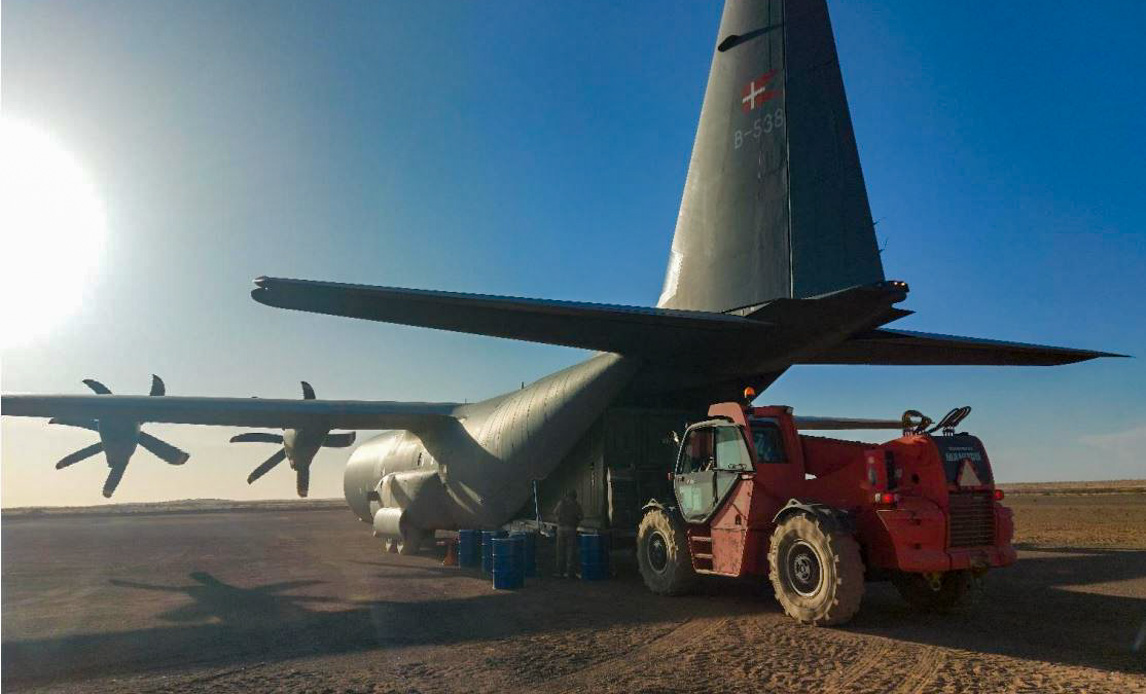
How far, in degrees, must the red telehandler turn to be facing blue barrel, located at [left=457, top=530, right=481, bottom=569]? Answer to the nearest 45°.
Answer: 0° — it already faces it

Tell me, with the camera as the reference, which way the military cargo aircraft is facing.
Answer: facing away from the viewer and to the left of the viewer

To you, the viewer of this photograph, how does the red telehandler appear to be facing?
facing away from the viewer and to the left of the viewer

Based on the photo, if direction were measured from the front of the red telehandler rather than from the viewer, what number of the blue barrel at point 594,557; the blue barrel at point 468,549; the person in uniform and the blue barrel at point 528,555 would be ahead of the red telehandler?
4

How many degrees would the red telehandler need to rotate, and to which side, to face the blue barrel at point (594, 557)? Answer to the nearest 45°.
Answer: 0° — it already faces it
